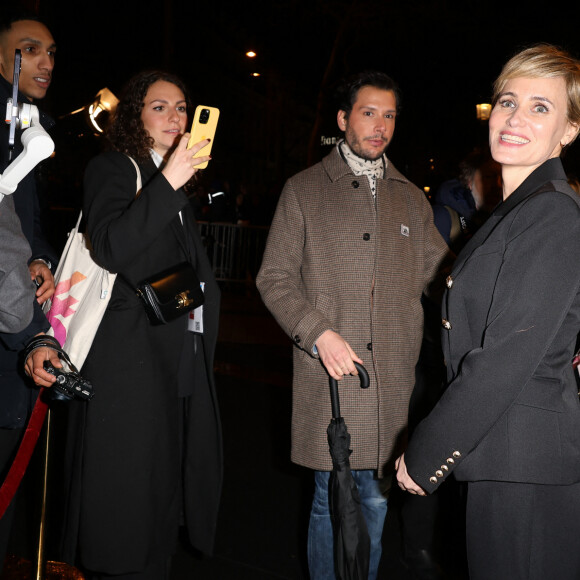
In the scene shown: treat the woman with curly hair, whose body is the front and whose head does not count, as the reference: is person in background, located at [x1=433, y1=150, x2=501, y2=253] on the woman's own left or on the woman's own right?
on the woman's own left

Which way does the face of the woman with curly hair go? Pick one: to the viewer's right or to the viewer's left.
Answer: to the viewer's right

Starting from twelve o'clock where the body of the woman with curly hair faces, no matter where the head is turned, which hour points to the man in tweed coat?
The man in tweed coat is roughly at 10 o'clock from the woman with curly hair.

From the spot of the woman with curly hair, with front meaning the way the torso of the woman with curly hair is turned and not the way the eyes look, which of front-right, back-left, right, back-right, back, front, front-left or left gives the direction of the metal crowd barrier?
back-left

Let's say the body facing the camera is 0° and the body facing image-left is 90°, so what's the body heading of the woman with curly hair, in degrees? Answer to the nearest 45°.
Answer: approximately 315°
